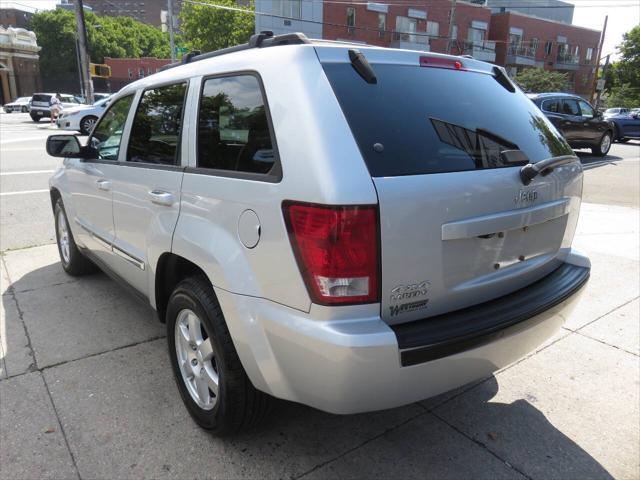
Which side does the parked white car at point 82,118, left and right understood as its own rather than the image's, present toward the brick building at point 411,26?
back

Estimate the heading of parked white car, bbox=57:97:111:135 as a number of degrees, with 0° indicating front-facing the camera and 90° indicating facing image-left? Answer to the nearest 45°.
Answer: approximately 45°

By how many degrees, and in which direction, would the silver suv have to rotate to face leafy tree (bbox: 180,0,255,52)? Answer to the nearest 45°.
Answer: approximately 45° to its right

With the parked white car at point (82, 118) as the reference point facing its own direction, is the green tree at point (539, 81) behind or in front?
behind

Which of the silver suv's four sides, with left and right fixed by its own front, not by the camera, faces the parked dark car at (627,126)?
right

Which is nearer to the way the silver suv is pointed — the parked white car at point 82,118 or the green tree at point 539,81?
the parked white car

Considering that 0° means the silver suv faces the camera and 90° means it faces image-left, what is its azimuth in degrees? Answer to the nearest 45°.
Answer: approximately 135°

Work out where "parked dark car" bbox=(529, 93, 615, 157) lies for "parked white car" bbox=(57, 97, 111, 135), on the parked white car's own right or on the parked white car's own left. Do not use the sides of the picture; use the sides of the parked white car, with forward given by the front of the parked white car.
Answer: on the parked white car's own left

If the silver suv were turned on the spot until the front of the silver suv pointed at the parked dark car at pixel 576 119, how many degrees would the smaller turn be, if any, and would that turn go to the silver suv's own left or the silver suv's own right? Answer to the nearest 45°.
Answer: approximately 90° to the silver suv's own right

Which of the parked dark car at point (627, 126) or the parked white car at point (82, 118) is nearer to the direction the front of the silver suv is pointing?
the parked white car

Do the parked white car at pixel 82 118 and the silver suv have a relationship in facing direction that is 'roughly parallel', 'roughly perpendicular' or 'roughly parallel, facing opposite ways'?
roughly perpendicular
